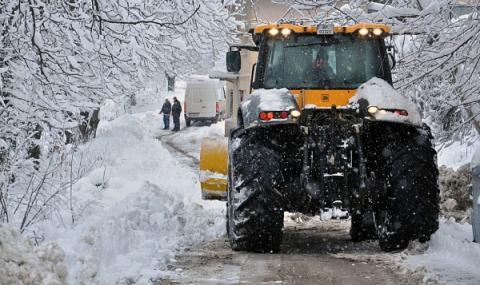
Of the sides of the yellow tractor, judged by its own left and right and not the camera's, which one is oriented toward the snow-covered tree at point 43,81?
left

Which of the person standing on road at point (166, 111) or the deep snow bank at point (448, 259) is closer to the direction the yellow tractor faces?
the person standing on road

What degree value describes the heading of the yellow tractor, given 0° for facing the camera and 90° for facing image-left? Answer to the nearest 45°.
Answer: approximately 180°

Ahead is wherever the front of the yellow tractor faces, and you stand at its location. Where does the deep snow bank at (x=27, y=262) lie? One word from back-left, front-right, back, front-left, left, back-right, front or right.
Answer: back-left

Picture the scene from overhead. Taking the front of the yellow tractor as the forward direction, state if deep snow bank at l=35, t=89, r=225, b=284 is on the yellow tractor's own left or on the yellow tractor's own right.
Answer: on the yellow tractor's own left
